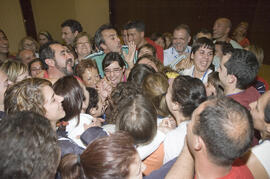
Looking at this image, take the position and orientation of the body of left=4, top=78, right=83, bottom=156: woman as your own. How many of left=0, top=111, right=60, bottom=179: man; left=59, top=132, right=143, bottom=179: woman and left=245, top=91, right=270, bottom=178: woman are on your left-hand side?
0

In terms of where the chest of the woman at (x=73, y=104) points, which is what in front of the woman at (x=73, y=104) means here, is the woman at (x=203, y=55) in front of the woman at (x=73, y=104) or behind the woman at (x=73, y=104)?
in front

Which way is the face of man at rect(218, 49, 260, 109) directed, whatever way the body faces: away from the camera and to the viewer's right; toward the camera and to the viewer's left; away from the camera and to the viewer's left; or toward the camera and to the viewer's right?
away from the camera and to the viewer's left

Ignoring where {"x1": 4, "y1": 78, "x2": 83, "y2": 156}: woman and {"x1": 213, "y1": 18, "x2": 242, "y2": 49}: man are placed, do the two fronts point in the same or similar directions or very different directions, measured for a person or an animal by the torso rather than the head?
very different directions

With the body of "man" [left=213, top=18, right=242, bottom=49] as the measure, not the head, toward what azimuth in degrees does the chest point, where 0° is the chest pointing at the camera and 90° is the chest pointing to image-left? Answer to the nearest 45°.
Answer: approximately 45°

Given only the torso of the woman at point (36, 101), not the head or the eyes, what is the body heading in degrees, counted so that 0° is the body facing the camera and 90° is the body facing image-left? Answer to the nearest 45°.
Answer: approximately 270°
